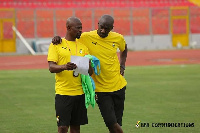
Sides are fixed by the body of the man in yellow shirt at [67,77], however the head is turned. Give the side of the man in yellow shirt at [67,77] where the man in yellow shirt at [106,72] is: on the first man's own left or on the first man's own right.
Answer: on the first man's own left

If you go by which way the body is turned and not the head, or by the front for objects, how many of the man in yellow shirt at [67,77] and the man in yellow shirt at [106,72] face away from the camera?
0

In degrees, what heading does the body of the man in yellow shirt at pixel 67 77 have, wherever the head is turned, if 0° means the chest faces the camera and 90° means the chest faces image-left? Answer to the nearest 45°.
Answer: approximately 315°

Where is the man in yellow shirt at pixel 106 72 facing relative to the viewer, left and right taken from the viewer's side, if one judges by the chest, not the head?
facing the viewer

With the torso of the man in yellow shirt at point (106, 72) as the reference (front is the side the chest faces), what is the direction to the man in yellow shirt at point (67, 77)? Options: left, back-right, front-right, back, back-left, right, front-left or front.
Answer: front-right
